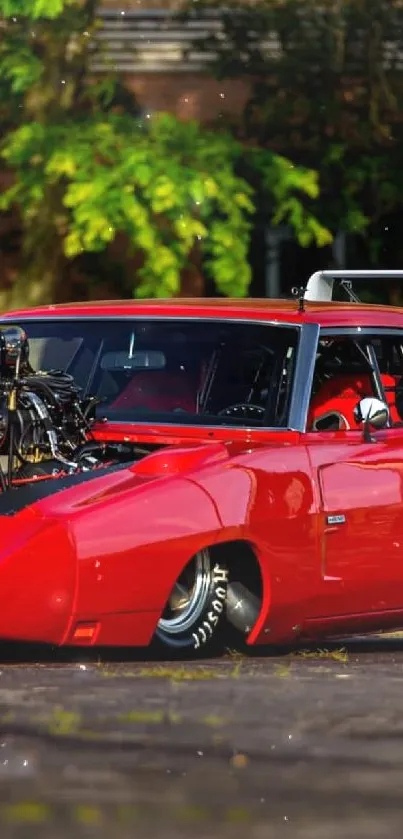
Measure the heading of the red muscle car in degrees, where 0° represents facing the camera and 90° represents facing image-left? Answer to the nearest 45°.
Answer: approximately 45°

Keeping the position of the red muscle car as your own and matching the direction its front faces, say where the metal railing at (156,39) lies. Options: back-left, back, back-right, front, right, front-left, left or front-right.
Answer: back-right
